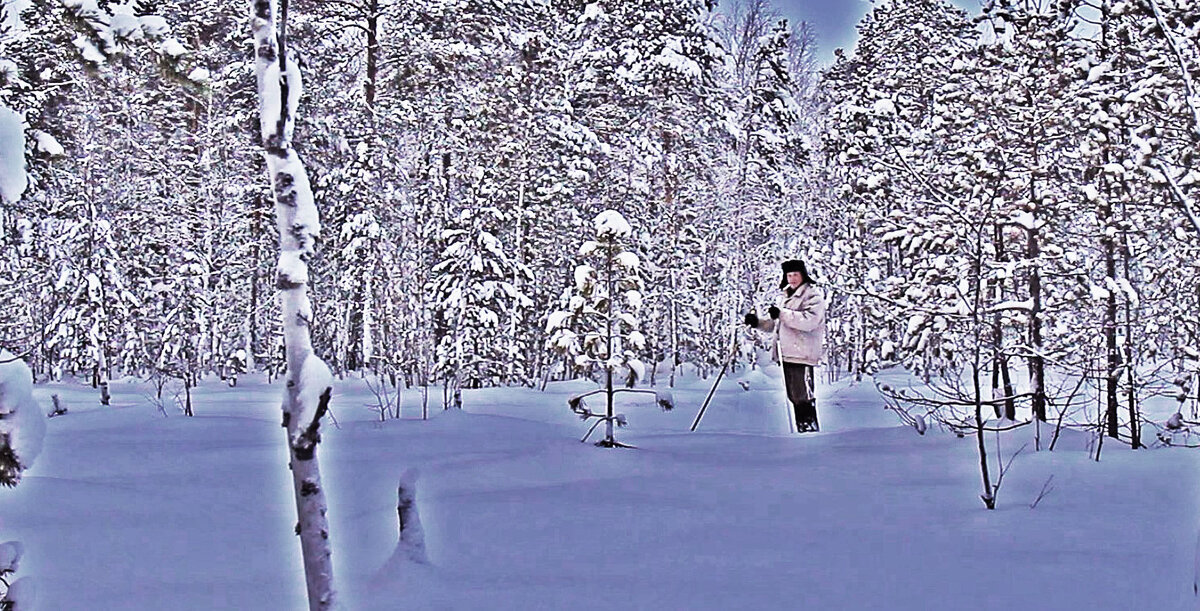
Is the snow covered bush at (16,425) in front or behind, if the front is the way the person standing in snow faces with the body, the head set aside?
in front

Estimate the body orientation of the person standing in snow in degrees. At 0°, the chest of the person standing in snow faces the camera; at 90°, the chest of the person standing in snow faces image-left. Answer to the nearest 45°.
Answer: approximately 45°

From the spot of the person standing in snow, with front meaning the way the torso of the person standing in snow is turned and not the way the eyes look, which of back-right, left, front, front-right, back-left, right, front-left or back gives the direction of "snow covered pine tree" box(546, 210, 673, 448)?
front-right
